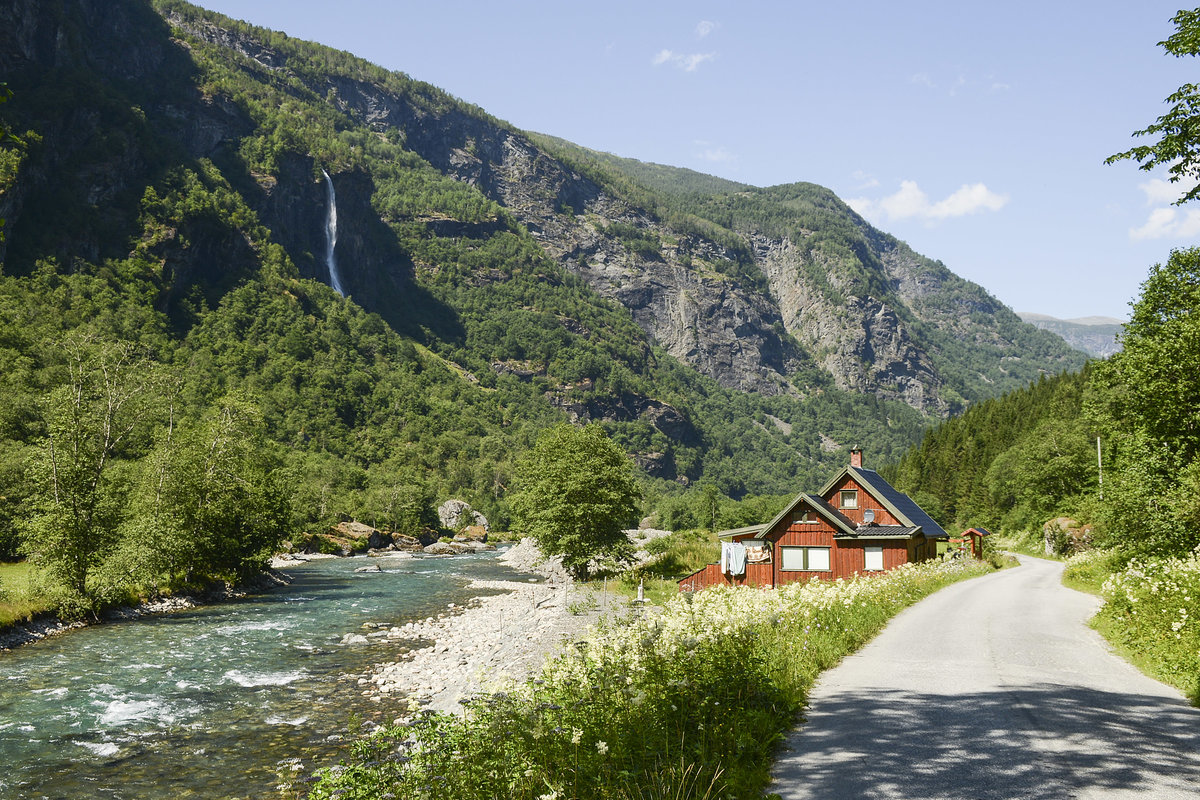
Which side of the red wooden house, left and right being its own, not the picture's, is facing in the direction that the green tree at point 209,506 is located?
right

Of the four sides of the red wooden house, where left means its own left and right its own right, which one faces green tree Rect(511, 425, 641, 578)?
right

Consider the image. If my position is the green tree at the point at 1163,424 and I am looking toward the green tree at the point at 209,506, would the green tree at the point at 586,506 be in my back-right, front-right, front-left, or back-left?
front-right

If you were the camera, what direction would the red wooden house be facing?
facing the viewer

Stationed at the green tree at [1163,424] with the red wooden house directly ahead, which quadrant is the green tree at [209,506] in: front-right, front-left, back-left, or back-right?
front-left

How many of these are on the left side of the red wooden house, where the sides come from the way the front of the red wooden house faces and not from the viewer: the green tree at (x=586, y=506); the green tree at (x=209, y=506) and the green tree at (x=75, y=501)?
0

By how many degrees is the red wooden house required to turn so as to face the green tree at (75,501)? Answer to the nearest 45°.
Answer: approximately 45° to its right

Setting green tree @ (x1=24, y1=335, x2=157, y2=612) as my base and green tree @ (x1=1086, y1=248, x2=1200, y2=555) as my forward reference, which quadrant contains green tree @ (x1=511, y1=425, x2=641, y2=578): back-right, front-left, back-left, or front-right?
front-left

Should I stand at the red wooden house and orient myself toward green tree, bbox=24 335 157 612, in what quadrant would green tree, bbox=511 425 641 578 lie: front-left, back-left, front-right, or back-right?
front-right

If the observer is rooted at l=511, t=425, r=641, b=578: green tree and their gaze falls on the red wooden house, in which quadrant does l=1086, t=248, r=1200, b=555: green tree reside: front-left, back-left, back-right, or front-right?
front-right
